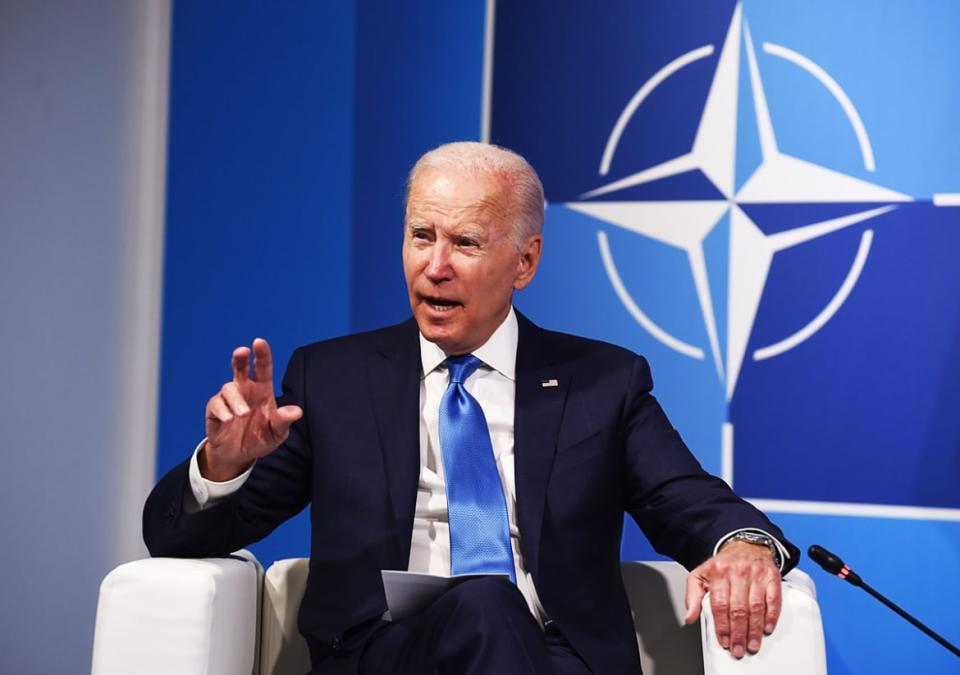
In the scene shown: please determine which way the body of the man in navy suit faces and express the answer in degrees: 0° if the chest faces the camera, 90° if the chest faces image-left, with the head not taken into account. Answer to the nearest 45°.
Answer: approximately 0°

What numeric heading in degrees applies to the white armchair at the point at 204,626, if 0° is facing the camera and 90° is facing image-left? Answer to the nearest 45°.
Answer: approximately 0°
